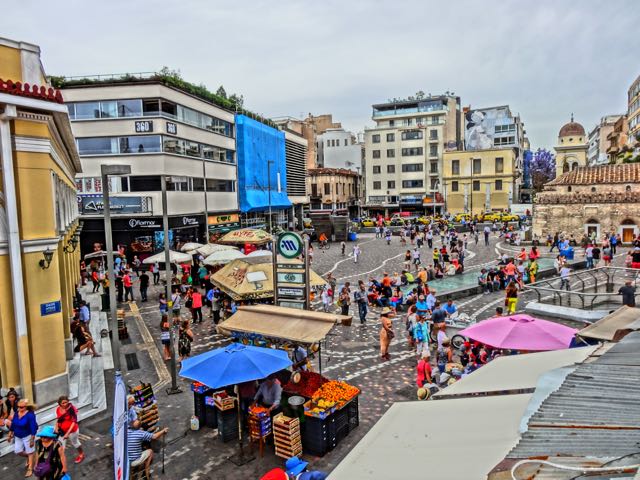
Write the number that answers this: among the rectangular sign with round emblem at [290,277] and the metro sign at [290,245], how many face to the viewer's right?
0

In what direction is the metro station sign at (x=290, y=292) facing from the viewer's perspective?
toward the camera

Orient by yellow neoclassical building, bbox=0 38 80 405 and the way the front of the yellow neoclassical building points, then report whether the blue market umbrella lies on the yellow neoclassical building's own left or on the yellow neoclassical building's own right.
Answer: on the yellow neoclassical building's own right

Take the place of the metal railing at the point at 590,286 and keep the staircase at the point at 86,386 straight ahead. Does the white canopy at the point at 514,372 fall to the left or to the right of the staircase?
left

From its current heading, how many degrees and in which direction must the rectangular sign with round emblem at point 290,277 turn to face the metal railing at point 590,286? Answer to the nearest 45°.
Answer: approximately 90° to its left

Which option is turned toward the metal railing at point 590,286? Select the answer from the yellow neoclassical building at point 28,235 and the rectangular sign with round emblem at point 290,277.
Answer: the yellow neoclassical building

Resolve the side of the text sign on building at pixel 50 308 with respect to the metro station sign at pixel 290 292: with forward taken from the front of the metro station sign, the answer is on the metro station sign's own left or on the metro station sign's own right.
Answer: on the metro station sign's own right

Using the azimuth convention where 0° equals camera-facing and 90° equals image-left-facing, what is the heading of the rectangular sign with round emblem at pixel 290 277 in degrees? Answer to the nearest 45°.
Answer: approximately 0°

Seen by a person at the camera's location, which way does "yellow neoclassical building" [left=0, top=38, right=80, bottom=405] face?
facing to the right of the viewer

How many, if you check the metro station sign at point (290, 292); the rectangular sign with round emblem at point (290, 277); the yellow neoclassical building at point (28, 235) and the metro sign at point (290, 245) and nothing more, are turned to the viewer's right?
1

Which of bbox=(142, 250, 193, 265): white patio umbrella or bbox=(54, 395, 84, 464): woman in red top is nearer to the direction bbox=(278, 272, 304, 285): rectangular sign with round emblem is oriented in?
the woman in red top

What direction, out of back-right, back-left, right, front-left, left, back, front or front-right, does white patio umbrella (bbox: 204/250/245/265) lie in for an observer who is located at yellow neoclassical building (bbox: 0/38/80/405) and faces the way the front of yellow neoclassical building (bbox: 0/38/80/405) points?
front-left

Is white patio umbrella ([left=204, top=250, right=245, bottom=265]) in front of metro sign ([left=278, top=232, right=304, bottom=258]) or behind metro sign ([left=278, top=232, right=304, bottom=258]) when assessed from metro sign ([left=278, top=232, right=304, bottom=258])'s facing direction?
behind

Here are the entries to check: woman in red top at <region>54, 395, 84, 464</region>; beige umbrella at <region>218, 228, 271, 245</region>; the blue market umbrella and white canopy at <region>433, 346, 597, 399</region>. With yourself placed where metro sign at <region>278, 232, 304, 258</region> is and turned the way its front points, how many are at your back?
1

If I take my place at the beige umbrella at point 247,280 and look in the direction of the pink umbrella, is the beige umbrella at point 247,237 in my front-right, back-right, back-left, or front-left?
back-left

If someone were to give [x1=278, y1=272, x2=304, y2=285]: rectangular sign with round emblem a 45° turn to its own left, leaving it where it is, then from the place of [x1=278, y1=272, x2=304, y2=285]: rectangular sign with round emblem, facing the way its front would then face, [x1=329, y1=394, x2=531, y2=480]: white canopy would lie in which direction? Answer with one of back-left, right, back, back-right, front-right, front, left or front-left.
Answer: front-right
